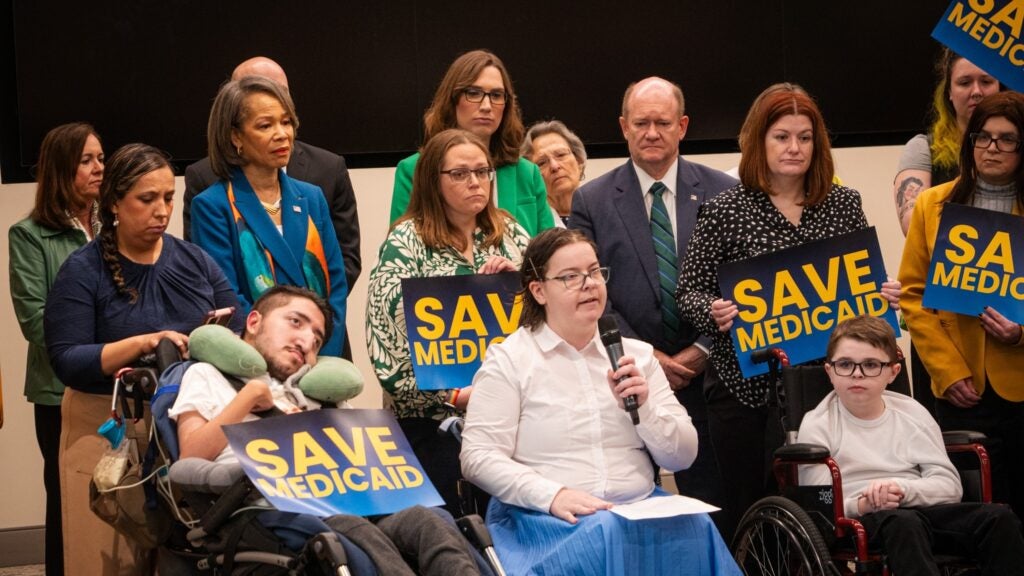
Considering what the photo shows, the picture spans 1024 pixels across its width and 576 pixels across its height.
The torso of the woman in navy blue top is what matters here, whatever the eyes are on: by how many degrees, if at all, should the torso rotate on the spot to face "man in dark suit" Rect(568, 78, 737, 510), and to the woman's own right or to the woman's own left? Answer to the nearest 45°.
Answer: approximately 45° to the woman's own left

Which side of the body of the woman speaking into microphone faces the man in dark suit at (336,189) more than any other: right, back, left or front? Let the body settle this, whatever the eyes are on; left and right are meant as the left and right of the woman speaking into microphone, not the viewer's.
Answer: back

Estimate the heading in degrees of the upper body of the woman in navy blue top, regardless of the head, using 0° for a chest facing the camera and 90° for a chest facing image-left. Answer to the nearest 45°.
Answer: approximately 315°

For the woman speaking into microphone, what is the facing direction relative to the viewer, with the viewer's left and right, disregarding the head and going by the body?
facing the viewer and to the right of the viewer

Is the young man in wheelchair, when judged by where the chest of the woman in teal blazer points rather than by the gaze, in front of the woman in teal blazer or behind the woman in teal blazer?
in front

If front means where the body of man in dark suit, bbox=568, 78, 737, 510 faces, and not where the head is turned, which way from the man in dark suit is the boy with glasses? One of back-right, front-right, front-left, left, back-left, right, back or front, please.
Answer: front-left

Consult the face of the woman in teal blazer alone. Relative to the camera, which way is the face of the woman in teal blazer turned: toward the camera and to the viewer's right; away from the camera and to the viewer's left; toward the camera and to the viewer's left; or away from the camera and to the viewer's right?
toward the camera and to the viewer's right

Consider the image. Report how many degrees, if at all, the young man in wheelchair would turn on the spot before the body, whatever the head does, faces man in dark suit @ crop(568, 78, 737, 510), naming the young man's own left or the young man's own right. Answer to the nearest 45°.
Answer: approximately 90° to the young man's own left

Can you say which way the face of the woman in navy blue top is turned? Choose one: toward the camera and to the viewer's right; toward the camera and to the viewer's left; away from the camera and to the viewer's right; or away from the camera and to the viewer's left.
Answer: toward the camera and to the viewer's right

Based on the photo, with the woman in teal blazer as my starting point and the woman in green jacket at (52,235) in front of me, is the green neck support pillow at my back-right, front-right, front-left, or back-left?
back-left

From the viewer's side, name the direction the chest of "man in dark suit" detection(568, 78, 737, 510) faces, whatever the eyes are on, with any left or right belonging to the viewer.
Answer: facing the viewer
